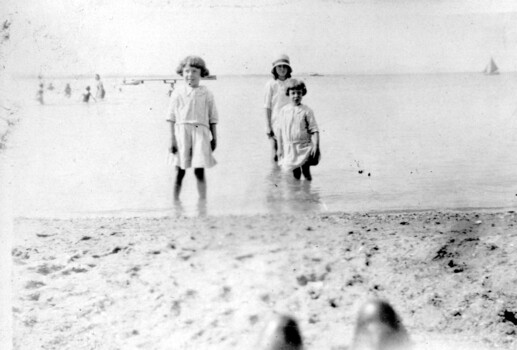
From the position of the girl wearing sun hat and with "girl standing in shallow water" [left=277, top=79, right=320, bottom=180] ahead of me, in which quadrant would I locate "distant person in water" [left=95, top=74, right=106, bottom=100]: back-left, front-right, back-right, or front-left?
back-right

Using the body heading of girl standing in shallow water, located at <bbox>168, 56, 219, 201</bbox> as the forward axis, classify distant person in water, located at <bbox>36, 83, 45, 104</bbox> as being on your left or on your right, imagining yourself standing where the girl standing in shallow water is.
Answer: on your right

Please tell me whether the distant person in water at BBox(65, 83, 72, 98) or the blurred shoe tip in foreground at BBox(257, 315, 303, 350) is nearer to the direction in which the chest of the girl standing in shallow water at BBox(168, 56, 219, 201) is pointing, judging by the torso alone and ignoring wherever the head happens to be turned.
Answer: the blurred shoe tip in foreground

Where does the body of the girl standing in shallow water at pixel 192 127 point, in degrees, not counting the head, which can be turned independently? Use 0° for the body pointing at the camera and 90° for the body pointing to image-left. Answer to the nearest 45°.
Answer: approximately 0°
